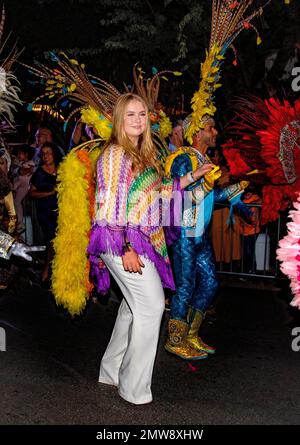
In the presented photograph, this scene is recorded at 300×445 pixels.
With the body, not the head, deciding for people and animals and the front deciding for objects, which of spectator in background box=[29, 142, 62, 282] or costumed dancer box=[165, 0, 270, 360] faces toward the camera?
the spectator in background

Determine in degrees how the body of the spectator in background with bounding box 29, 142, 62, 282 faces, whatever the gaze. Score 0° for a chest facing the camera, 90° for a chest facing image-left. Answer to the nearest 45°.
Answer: approximately 0°

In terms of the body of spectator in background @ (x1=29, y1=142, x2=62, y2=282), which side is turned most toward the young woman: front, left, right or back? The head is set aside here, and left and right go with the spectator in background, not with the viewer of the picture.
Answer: front

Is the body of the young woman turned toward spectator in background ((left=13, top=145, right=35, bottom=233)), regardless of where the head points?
no

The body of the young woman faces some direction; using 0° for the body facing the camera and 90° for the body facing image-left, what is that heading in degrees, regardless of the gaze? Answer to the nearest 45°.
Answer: approximately 315°

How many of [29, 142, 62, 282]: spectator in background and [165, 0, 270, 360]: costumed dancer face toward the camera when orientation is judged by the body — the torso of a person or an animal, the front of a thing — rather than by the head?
1

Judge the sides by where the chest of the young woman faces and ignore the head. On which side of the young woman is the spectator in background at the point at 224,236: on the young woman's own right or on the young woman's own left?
on the young woman's own left

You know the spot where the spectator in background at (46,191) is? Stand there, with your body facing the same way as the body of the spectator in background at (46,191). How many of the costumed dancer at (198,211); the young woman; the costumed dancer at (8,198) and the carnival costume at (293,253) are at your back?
0

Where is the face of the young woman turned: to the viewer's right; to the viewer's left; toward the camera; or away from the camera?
toward the camera
